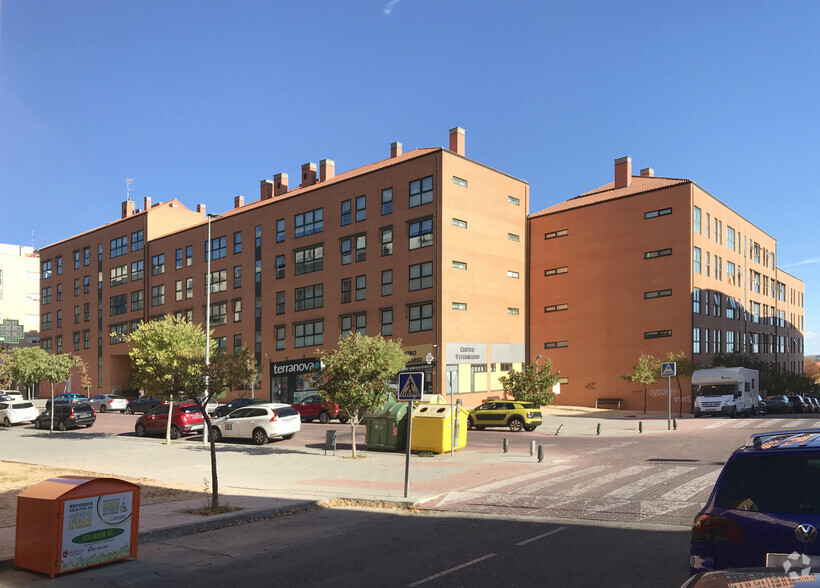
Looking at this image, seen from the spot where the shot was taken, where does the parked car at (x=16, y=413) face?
facing away from the viewer and to the left of the viewer

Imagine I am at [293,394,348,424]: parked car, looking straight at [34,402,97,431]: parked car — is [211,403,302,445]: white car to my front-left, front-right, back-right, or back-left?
front-left

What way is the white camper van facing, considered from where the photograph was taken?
facing the viewer and to the left of the viewer

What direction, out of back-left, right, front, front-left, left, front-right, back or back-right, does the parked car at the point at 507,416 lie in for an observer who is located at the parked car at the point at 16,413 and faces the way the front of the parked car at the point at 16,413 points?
back

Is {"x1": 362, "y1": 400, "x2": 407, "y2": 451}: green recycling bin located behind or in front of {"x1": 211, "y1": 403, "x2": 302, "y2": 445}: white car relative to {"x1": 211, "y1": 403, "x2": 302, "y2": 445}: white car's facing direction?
behind

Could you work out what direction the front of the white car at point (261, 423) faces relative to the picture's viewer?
facing away from the viewer and to the left of the viewer

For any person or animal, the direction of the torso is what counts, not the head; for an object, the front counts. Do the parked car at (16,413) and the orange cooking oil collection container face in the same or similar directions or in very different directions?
very different directions

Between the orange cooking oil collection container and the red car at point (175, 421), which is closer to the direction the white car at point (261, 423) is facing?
the red car

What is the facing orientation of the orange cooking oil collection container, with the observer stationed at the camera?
facing the viewer and to the right of the viewer

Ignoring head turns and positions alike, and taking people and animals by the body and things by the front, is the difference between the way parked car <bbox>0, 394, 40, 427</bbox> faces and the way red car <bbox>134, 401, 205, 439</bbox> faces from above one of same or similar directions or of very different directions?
same or similar directions

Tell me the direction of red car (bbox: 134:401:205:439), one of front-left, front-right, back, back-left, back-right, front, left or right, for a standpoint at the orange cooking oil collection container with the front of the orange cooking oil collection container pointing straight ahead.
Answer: back-left

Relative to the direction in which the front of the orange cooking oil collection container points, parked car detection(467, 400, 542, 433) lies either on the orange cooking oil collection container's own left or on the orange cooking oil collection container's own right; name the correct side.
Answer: on the orange cooking oil collection container's own left

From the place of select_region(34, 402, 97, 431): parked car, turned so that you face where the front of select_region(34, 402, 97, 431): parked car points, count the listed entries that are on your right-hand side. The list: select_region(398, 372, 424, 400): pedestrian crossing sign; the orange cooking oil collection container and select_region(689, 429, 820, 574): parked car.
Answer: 0

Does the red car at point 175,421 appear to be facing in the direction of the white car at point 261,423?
no
